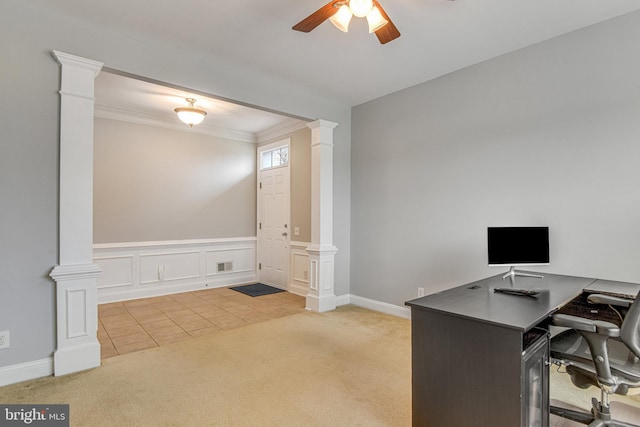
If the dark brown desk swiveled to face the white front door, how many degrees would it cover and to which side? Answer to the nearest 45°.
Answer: approximately 180°

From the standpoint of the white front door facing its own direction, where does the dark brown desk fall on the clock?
The dark brown desk is roughly at 10 o'clock from the white front door.

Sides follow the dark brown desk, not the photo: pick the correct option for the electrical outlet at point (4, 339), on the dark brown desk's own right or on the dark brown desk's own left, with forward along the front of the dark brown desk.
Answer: on the dark brown desk's own right

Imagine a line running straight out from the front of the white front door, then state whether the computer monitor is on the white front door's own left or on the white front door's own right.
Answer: on the white front door's own left

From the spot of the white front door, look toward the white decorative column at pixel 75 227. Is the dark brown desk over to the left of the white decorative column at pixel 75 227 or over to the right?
left

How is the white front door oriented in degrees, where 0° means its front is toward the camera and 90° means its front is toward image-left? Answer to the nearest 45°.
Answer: approximately 45°

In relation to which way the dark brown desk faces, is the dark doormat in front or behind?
behind

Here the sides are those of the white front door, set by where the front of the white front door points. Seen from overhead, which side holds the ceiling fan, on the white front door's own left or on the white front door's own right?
on the white front door's own left

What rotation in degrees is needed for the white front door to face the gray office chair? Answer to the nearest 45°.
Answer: approximately 45° to its left

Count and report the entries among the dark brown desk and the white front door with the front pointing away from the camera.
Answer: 0

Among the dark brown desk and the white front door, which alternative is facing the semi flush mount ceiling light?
the white front door
